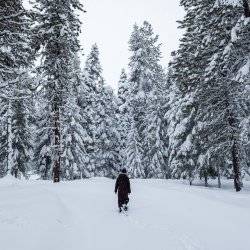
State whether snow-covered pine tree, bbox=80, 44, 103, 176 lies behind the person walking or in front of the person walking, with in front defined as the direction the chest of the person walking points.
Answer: in front

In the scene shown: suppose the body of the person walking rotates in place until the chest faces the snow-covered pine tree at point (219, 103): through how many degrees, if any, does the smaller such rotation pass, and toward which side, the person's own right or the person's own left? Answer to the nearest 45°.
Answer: approximately 45° to the person's own right

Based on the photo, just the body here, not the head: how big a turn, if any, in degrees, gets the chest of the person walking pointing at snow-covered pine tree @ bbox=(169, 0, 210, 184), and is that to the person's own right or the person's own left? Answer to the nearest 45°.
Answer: approximately 45° to the person's own right

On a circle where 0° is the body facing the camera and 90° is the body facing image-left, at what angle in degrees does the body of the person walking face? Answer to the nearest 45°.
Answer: approximately 180°

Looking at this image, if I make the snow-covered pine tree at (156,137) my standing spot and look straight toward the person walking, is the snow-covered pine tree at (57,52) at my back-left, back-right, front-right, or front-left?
front-right

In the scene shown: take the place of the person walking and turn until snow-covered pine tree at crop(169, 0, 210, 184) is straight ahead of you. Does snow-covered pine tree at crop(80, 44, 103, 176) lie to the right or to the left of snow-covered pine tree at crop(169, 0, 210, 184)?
left

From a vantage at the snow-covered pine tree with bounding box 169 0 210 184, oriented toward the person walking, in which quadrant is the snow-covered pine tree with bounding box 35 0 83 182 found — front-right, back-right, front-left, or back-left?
front-right

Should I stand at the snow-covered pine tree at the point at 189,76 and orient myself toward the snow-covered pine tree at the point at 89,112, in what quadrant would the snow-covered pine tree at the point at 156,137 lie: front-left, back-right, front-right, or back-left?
front-right

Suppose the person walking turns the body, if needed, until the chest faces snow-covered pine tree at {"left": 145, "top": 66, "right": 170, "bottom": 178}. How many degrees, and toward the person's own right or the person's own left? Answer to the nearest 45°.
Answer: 0° — they already face it
